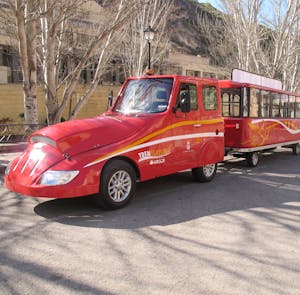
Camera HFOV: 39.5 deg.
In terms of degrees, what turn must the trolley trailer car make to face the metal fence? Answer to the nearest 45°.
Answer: approximately 45° to its right

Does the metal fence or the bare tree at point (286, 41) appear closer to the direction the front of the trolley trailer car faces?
the metal fence

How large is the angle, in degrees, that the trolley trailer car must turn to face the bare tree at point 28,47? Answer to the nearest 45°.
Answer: approximately 45° to its right

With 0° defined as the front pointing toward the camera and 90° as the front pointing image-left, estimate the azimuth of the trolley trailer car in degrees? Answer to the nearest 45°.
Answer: approximately 45°

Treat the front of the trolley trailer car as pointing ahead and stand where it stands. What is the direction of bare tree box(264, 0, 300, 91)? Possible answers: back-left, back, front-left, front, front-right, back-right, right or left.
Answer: back-right

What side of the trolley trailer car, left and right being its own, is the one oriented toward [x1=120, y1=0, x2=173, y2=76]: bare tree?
right
